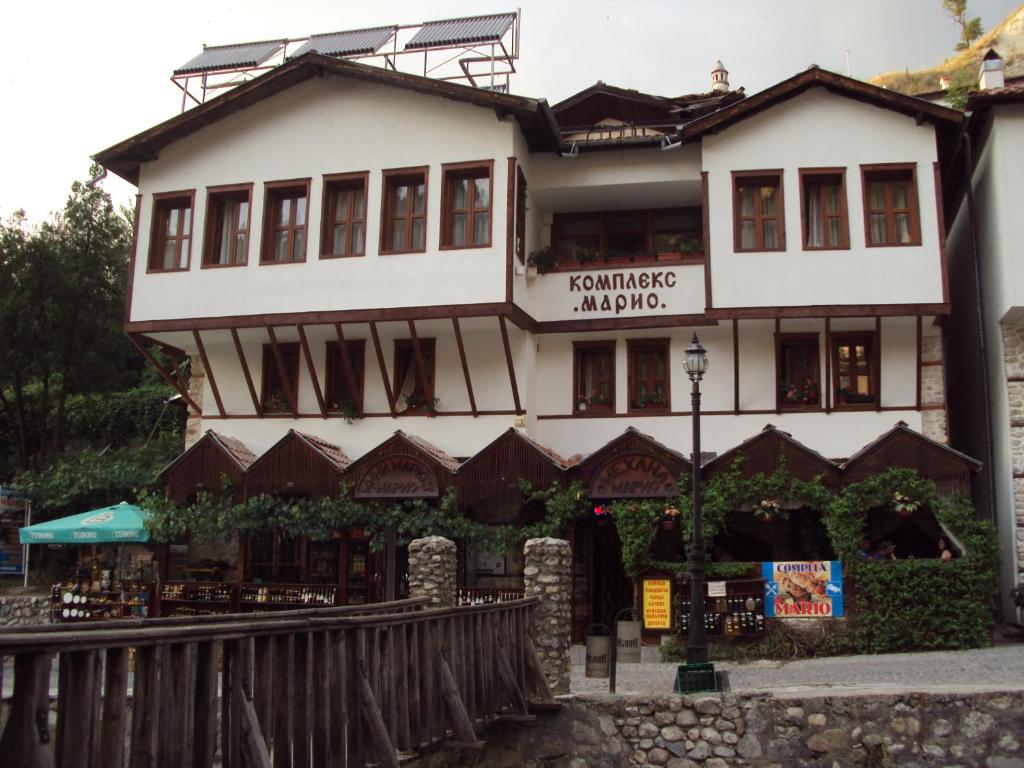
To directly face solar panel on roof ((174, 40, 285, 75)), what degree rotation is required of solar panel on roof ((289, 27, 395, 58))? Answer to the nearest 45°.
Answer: approximately 90° to its right

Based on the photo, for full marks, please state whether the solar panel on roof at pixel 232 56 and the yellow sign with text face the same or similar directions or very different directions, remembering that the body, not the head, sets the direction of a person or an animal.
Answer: same or similar directions

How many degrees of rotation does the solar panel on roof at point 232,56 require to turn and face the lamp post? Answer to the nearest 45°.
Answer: approximately 90° to its left

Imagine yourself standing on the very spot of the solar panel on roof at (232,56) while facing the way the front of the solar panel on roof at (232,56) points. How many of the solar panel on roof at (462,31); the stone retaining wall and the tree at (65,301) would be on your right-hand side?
1

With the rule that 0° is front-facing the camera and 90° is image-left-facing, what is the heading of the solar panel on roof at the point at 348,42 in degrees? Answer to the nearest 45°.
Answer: approximately 45°

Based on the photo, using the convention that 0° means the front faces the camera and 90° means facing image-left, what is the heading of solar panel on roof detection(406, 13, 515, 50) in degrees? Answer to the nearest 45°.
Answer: approximately 45°

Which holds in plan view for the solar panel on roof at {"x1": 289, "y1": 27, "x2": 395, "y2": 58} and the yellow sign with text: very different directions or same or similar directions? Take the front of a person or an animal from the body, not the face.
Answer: same or similar directions

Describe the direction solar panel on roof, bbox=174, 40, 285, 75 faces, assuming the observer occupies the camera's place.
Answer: facing the viewer and to the left of the viewer

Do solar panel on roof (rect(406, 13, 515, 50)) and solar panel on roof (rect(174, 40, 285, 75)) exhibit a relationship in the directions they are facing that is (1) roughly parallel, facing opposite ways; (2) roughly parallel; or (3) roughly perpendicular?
roughly parallel
